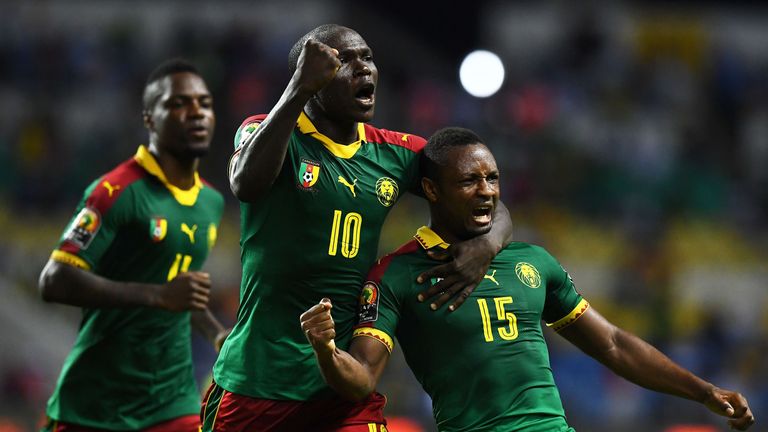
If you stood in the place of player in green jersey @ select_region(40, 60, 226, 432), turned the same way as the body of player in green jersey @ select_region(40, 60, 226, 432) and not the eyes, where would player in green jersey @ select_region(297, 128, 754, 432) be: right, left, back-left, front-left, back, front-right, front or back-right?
front

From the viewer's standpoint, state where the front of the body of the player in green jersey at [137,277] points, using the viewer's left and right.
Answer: facing the viewer and to the right of the viewer

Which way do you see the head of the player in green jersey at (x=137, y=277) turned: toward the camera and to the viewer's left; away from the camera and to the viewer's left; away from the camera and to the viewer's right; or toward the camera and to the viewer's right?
toward the camera and to the viewer's right

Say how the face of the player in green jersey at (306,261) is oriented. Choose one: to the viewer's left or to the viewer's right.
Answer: to the viewer's right

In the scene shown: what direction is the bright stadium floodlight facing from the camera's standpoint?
toward the camera

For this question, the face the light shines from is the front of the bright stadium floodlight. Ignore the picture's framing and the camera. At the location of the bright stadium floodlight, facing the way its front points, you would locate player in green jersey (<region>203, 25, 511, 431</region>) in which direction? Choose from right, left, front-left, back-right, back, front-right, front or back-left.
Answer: front

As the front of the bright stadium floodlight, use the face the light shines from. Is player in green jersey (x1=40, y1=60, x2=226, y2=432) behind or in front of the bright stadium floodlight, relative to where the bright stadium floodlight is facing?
in front

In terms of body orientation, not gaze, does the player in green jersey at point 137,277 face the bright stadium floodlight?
no

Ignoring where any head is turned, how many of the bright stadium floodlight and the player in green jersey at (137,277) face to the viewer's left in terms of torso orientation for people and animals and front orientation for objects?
0

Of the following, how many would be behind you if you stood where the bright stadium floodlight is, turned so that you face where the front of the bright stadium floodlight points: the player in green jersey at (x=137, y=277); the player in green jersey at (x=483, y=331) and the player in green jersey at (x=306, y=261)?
0

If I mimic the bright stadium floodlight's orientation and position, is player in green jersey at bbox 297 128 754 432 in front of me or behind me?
in front
